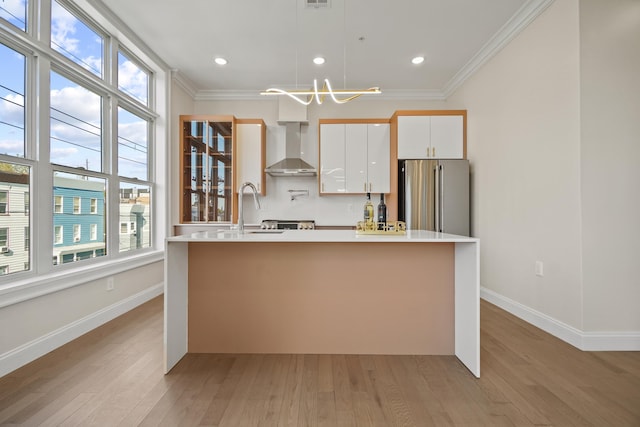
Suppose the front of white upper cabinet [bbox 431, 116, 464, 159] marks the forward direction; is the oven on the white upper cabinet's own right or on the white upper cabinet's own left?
on the white upper cabinet's own right

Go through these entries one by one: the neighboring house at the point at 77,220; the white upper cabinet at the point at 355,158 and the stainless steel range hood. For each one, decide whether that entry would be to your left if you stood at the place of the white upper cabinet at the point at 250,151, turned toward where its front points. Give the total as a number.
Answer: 2

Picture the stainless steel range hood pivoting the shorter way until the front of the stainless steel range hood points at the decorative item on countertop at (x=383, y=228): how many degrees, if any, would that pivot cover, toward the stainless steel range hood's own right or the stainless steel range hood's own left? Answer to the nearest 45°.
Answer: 0° — it already faces it

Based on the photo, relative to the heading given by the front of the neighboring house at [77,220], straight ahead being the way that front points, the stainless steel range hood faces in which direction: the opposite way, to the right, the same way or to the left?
to the right

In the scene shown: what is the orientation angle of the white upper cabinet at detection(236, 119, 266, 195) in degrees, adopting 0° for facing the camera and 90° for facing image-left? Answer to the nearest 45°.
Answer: approximately 0°

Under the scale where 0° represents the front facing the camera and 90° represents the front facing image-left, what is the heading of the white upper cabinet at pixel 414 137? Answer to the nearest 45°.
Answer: approximately 0°

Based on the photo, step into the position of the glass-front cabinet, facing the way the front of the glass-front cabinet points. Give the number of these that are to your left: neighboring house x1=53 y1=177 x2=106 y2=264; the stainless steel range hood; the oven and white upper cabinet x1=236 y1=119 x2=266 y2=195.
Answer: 3
